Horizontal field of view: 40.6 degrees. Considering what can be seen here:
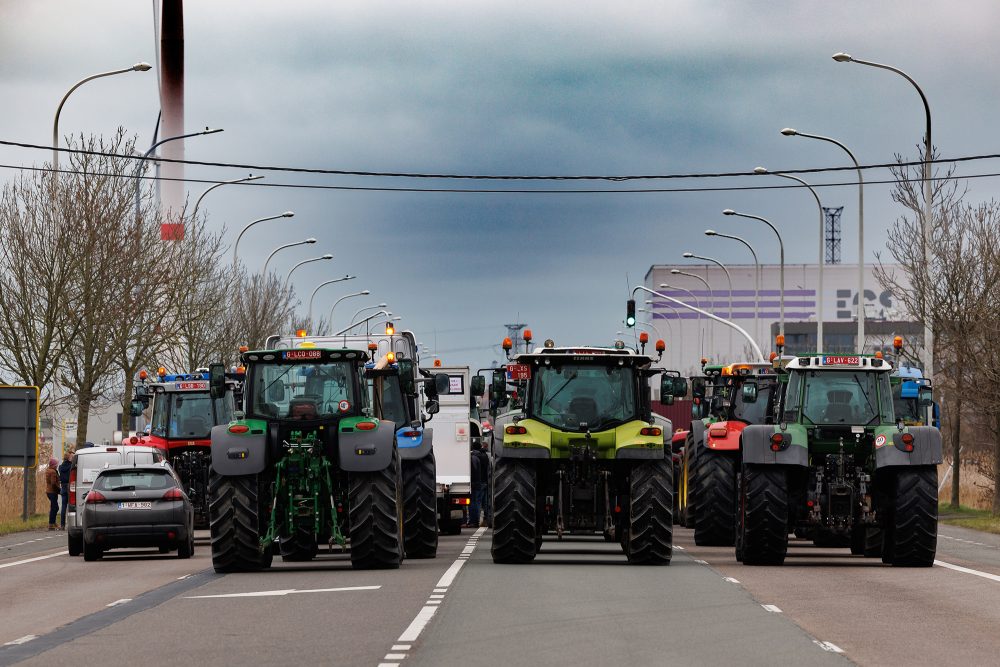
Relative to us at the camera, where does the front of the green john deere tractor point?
facing away from the viewer

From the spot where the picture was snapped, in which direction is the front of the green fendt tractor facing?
facing away from the viewer

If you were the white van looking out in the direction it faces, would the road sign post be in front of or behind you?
in front

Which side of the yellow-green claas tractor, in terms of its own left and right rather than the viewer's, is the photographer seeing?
back

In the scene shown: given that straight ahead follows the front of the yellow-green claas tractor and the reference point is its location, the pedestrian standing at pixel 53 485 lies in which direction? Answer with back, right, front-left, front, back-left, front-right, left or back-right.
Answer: front-left

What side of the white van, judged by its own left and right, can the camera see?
back

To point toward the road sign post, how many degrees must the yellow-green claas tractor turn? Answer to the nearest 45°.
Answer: approximately 45° to its left

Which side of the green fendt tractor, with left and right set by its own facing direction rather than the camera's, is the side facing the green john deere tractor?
left

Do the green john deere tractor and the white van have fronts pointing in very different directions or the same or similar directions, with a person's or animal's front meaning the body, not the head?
same or similar directions

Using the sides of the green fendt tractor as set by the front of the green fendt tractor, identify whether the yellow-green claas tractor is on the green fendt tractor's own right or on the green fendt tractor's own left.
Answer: on the green fendt tractor's own left

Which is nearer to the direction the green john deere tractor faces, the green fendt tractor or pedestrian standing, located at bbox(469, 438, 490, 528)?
the pedestrian standing

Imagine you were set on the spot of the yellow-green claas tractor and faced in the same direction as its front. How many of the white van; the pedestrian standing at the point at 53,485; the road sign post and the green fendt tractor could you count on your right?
1

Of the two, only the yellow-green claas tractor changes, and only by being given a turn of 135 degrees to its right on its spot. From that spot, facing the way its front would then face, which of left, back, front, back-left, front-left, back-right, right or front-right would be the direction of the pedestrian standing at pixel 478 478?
back-left
